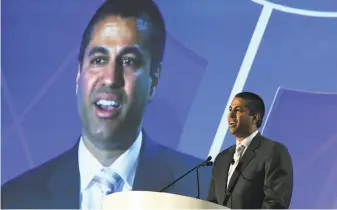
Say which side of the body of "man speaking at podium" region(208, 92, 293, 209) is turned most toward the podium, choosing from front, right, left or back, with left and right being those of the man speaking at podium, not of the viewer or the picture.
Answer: front

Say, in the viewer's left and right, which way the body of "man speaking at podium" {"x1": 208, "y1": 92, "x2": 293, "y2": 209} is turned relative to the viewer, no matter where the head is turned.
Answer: facing the viewer and to the left of the viewer
